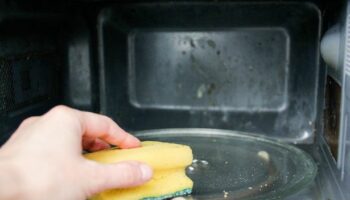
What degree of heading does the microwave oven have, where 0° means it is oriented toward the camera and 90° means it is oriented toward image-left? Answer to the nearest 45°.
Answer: approximately 0°
